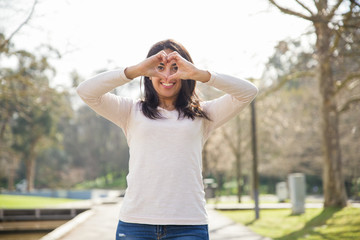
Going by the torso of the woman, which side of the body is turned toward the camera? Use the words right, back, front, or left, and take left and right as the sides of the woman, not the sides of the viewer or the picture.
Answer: front
